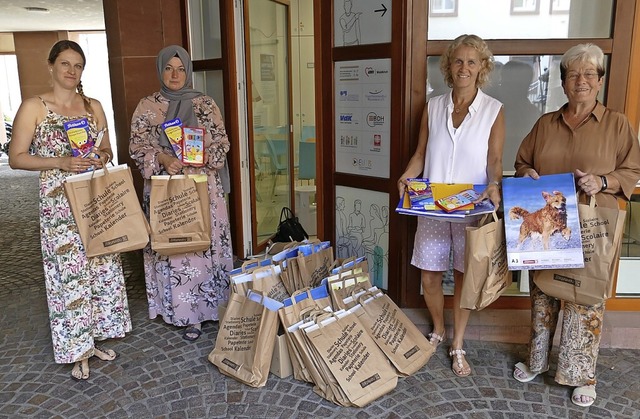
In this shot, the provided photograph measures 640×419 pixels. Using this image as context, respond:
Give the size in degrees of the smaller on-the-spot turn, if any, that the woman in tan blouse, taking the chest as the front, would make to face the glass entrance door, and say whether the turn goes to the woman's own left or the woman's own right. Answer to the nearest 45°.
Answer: approximately 135° to the woman's own right

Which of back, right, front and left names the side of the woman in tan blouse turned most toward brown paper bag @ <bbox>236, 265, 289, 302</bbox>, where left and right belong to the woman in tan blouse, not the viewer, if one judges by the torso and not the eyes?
right

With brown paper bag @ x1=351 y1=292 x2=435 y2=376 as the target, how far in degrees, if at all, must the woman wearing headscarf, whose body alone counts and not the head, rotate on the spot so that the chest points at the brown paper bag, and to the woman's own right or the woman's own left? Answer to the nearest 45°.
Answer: approximately 45° to the woman's own left

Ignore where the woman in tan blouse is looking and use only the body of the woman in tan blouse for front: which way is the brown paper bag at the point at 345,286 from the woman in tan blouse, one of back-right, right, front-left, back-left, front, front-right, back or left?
right

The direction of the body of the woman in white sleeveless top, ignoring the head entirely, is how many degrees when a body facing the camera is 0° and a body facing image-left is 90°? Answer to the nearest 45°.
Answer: approximately 0°

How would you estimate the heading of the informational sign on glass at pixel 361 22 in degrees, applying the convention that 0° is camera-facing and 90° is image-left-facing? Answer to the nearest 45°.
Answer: approximately 0°

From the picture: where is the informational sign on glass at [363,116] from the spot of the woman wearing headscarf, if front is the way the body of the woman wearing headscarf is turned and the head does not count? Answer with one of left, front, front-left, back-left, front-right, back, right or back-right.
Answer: left
